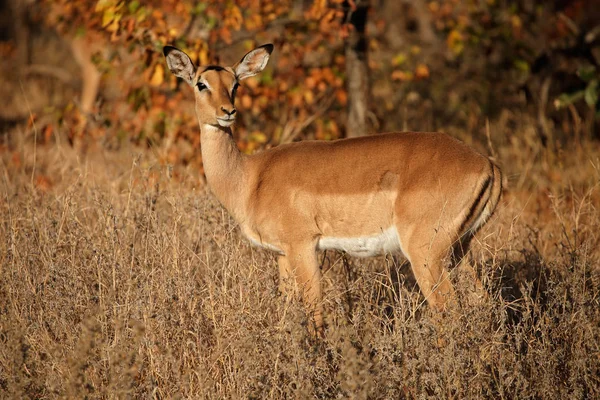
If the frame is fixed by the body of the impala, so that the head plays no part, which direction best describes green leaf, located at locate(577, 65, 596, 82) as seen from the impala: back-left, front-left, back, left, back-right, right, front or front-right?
back-right

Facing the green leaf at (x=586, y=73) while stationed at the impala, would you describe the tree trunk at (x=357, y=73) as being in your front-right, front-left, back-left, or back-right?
front-left

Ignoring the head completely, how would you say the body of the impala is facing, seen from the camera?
to the viewer's left

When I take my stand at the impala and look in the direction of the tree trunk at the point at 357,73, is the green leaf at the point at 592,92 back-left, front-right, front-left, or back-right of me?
front-right

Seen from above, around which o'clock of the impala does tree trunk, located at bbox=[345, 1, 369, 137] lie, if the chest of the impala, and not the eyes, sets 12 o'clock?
The tree trunk is roughly at 3 o'clock from the impala.

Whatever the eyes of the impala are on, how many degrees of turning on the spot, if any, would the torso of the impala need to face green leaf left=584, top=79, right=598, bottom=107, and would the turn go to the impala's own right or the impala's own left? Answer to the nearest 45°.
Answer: approximately 135° to the impala's own right
